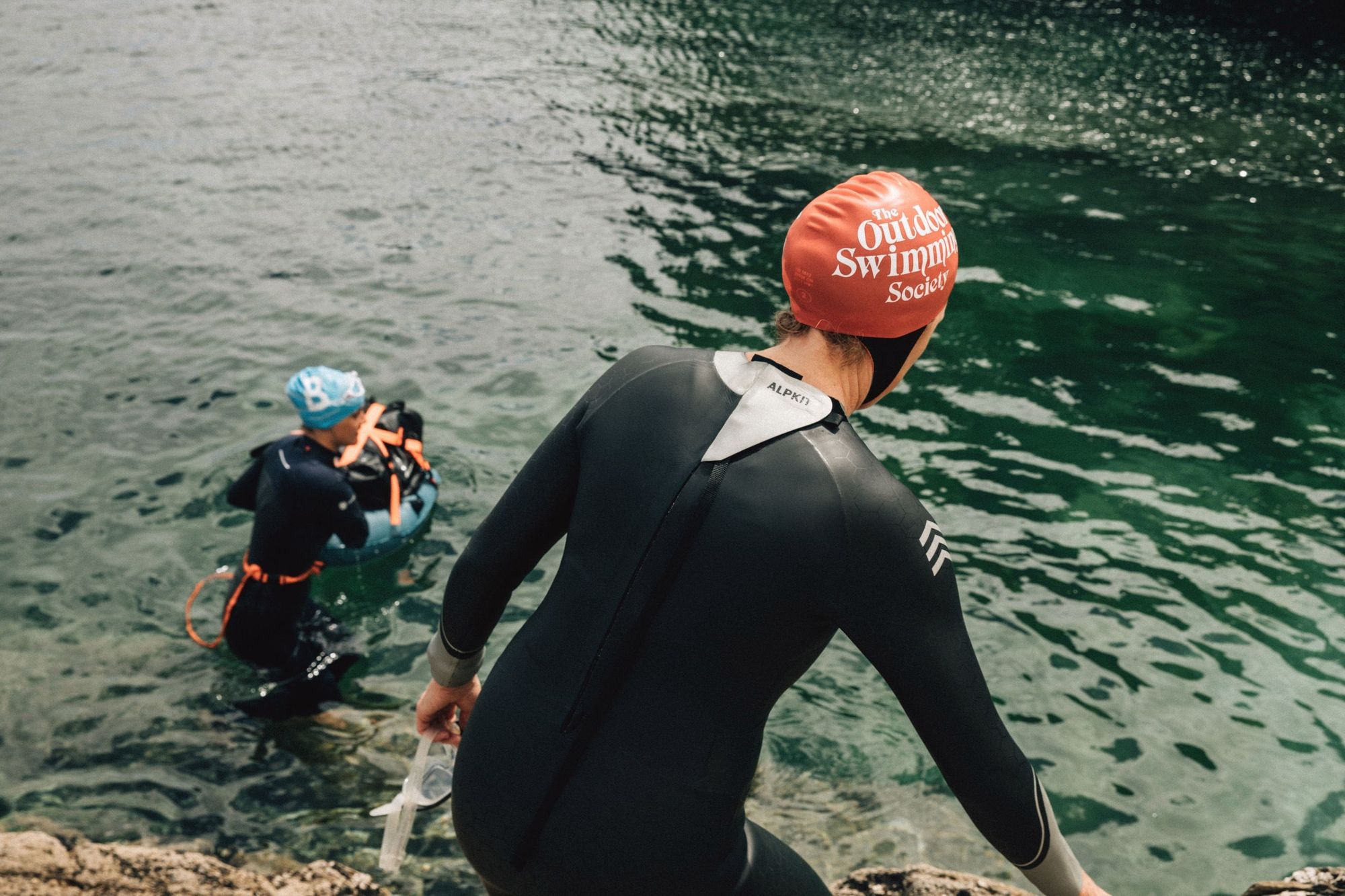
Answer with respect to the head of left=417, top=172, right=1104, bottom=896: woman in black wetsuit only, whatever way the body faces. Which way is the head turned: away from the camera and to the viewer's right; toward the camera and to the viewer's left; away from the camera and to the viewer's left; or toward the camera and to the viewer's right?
away from the camera and to the viewer's right

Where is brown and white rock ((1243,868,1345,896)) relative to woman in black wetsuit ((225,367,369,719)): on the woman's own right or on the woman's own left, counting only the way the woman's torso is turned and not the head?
on the woman's own right

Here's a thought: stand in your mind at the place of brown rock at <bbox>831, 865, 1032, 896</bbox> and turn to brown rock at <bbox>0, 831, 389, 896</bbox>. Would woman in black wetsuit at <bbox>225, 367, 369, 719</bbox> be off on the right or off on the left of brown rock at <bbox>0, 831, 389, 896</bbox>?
right

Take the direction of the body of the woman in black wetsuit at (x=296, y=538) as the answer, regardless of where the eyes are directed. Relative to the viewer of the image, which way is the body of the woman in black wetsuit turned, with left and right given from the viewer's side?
facing away from the viewer and to the right of the viewer

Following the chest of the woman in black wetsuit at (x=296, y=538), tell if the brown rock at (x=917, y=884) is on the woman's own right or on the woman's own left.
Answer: on the woman's own right

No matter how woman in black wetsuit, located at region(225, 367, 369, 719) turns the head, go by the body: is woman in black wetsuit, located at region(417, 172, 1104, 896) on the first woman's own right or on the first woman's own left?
on the first woman's own right

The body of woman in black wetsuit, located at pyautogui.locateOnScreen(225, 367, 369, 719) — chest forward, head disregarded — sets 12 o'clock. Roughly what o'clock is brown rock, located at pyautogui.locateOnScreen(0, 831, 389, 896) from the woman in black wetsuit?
The brown rock is roughly at 5 o'clock from the woman in black wetsuit.
